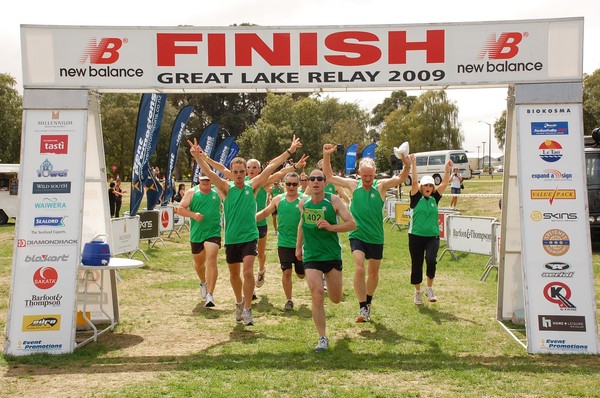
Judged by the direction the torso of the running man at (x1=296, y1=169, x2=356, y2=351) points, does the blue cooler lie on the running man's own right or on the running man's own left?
on the running man's own right

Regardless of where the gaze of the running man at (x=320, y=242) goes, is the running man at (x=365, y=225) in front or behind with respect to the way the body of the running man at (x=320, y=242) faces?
behind

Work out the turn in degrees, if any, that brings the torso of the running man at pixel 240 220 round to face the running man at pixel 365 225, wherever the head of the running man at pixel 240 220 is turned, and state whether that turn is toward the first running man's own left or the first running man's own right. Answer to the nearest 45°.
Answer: approximately 90° to the first running man's own left

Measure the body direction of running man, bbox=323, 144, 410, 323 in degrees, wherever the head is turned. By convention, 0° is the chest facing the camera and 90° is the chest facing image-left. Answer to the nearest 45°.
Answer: approximately 0°

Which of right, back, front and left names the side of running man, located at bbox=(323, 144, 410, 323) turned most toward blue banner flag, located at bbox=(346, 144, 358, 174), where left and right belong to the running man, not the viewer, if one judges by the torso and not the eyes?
back

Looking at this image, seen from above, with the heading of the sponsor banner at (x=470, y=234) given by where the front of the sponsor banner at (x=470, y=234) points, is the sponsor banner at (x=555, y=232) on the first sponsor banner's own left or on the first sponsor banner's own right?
on the first sponsor banner's own left

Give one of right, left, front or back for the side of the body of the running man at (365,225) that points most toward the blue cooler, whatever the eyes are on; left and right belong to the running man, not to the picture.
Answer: right

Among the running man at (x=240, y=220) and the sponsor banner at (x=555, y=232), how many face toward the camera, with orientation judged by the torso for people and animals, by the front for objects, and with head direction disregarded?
2

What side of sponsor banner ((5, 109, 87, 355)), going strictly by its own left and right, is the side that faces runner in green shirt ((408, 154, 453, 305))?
left

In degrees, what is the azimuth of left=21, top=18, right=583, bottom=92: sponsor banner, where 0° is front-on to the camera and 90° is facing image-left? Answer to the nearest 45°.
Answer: approximately 0°

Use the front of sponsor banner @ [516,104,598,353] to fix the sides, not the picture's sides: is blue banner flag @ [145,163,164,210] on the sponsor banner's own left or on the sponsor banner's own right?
on the sponsor banner's own right
